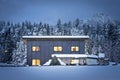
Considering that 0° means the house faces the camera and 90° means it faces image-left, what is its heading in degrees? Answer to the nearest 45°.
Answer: approximately 0°
